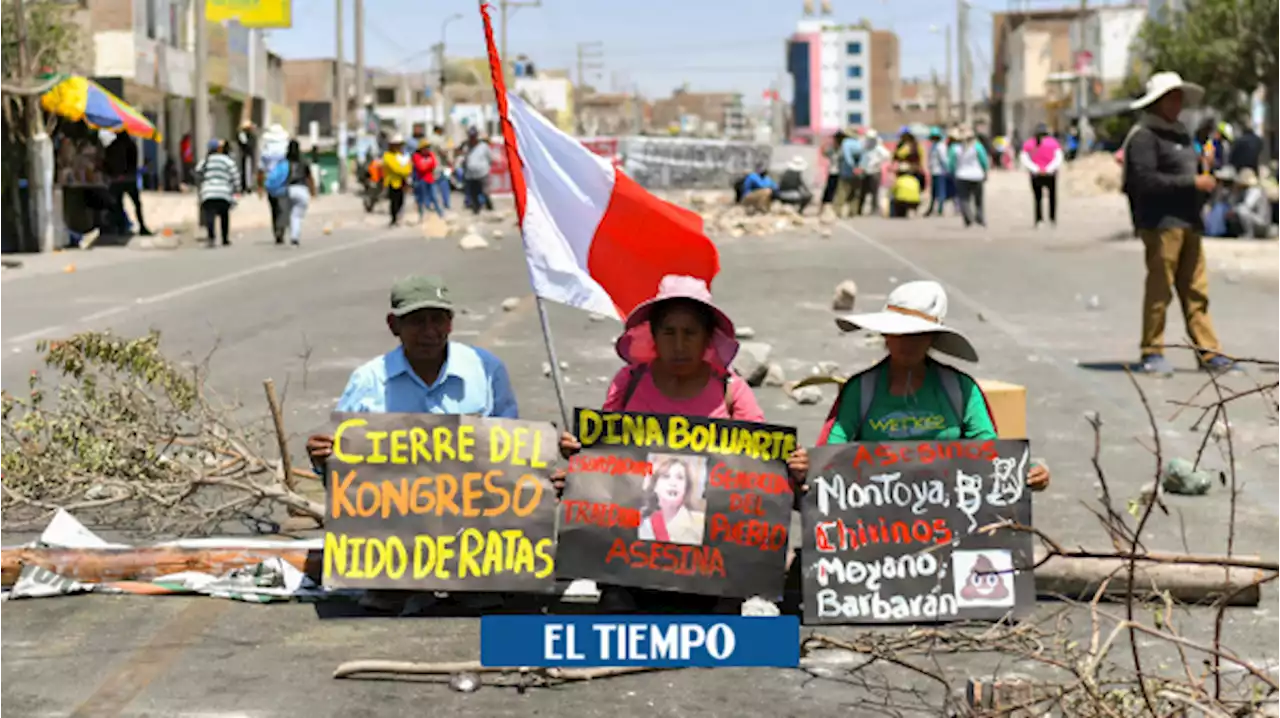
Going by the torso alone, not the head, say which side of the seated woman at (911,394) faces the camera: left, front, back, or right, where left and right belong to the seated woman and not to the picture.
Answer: front

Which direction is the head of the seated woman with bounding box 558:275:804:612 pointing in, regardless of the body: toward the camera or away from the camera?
toward the camera

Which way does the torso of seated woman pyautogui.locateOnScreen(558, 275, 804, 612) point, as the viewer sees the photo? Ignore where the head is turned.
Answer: toward the camera

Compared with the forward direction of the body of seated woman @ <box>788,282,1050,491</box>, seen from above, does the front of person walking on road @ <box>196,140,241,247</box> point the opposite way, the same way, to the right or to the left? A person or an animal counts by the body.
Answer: the opposite way

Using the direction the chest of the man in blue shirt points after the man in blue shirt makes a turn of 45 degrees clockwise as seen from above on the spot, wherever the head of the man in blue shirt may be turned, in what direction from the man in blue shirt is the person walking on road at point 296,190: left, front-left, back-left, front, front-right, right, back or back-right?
back-right

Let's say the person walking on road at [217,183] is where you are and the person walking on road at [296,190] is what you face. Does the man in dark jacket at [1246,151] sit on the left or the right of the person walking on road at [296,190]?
right

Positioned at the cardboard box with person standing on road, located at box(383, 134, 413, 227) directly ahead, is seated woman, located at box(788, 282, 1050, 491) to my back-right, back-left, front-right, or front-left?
back-left

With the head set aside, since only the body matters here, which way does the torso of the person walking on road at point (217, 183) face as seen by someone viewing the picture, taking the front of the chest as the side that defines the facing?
away from the camera

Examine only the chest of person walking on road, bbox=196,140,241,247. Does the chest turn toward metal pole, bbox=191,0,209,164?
yes

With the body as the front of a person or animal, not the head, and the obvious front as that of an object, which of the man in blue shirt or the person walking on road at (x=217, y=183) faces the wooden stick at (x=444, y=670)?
the man in blue shirt

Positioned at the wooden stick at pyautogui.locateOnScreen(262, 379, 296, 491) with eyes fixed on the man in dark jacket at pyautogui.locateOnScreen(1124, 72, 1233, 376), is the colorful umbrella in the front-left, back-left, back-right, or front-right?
front-left

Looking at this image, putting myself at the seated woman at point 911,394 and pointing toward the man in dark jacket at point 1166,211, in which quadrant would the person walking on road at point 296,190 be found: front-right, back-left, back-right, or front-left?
front-left
